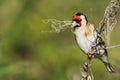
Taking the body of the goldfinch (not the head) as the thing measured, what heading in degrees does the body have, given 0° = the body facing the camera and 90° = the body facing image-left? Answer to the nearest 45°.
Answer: approximately 45°
